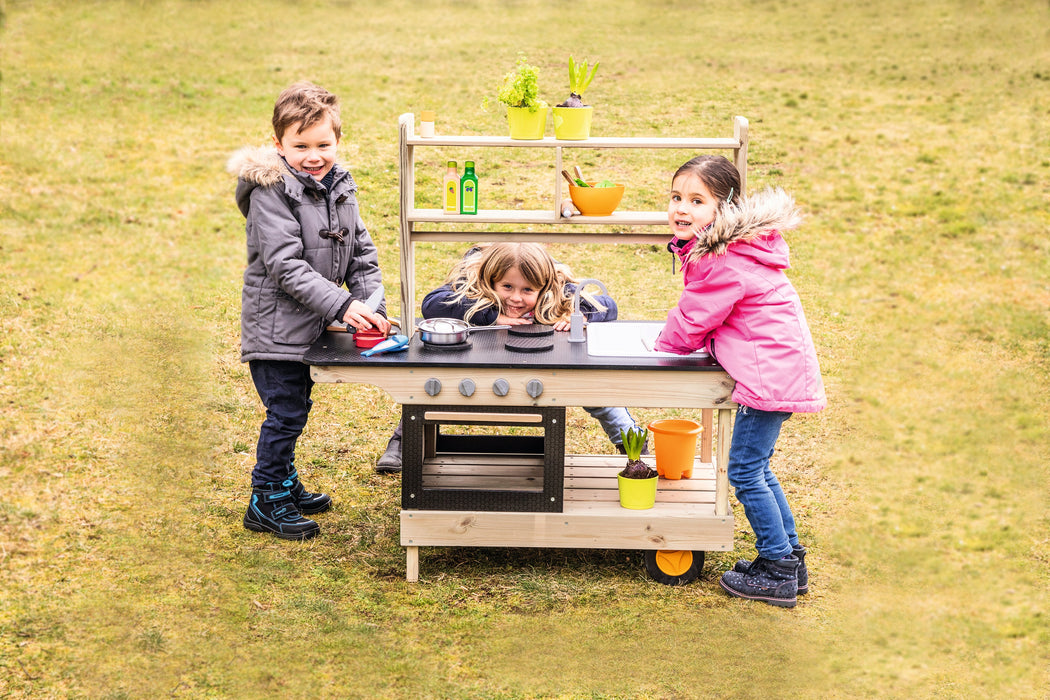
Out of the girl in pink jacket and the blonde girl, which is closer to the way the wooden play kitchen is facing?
the girl in pink jacket

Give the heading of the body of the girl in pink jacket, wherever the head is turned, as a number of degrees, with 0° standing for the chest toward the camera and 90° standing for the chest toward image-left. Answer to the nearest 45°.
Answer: approximately 90°

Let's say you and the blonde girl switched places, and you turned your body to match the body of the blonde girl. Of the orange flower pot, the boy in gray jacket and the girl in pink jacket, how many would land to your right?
1

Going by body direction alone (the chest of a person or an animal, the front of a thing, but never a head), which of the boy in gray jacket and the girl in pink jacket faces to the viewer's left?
the girl in pink jacket

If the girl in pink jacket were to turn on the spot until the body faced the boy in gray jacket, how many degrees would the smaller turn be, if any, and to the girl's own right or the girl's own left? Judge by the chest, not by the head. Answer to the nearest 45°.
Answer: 0° — they already face them

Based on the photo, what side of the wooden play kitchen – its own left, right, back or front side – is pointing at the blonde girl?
back

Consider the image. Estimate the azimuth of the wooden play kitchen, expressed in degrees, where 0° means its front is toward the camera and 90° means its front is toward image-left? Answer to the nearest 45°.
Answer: approximately 0°

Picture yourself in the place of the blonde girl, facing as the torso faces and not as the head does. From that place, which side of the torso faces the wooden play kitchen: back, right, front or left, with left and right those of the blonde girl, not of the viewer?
front

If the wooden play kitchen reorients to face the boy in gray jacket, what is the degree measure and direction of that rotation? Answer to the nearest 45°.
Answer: approximately 90° to its right

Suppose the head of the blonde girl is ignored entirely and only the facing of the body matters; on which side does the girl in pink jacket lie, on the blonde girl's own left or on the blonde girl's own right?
on the blonde girl's own left
